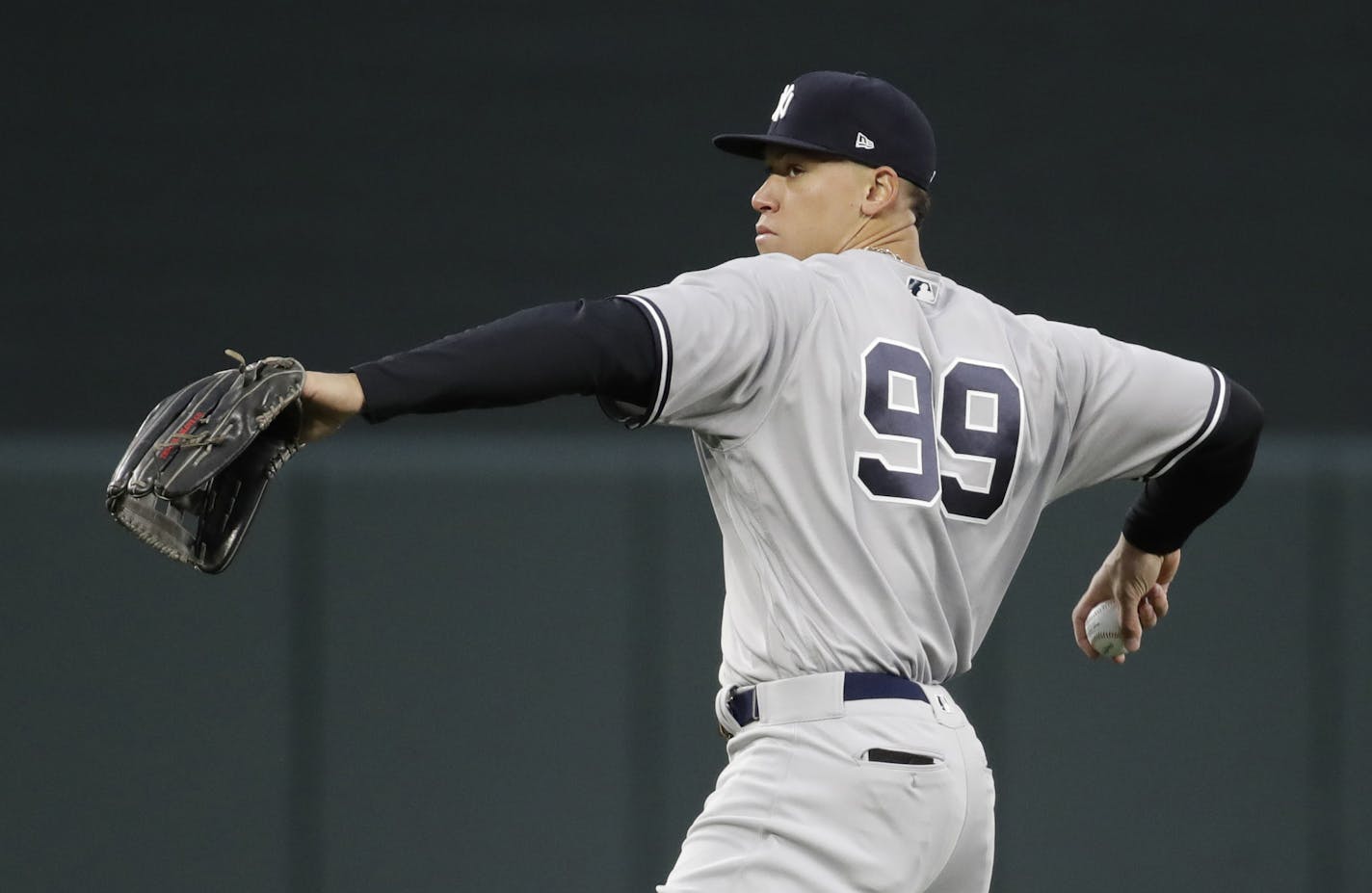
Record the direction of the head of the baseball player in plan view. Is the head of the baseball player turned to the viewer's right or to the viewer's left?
to the viewer's left

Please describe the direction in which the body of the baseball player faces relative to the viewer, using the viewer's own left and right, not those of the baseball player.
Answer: facing away from the viewer and to the left of the viewer
